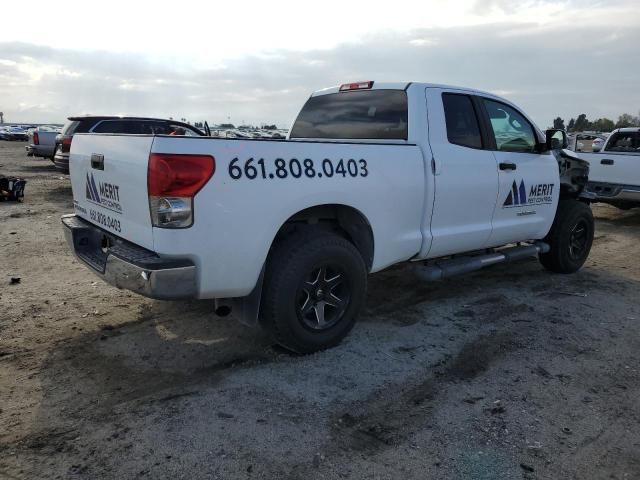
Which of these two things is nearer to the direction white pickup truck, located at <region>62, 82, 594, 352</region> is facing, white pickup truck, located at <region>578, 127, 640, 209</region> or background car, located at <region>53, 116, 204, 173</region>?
the white pickup truck

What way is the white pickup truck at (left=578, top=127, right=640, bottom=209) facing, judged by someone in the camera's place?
facing away from the viewer and to the right of the viewer

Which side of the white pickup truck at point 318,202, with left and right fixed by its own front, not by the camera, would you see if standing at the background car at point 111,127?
left

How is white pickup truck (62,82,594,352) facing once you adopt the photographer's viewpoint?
facing away from the viewer and to the right of the viewer

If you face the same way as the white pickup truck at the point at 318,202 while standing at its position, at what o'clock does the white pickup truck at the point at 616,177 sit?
the white pickup truck at the point at 616,177 is roughly at 12 o'clock from the white pickup truck at the point at 318,202.
